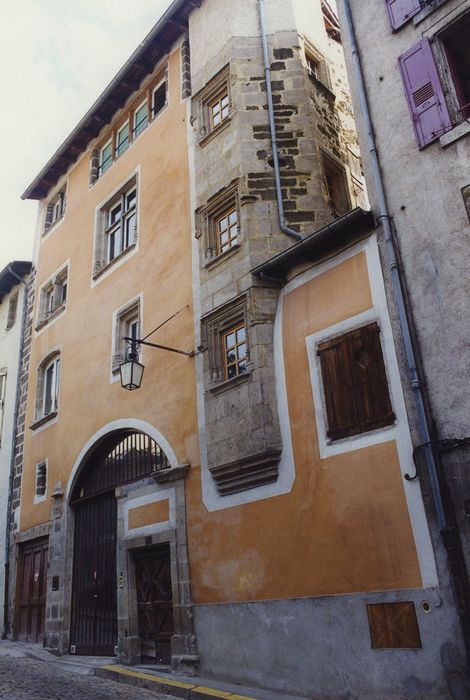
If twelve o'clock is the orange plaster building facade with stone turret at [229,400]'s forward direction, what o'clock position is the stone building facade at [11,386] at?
the stone building facade at [11,386] is roughly at 3 o'clock from the orange plaster building facade with stone turret at [229,400].

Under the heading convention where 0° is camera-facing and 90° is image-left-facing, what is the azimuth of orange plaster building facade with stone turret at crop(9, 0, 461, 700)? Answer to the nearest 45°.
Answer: approximately 45°
